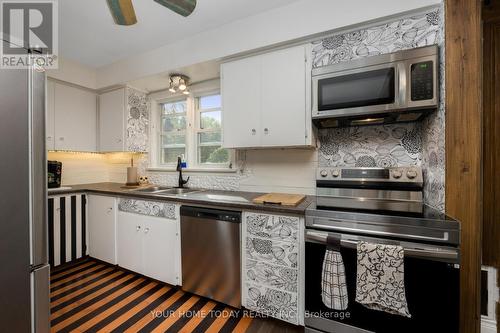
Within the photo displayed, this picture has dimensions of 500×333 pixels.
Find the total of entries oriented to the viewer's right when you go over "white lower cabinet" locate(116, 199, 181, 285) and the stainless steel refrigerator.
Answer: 1

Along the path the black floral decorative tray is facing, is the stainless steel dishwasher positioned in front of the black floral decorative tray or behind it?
in front

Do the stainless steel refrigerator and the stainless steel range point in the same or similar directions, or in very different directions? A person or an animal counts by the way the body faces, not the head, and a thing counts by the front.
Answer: very different directions

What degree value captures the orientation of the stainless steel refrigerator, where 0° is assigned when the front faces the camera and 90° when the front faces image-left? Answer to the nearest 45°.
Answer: approximately 270°

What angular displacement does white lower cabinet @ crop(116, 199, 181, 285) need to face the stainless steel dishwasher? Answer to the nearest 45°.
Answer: approximately 90° to its left

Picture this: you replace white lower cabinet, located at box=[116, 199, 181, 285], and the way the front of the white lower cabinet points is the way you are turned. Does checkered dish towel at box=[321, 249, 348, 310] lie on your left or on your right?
on your left

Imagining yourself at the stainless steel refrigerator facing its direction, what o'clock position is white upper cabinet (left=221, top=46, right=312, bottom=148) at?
The white upper cabinet is roughly at 12 o'clock from the stainless steel refrigerator.
